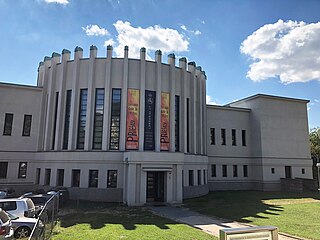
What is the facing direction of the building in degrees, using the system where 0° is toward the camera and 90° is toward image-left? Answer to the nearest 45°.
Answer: approximately 315°

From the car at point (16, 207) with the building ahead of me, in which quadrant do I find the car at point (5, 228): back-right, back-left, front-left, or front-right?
back-right

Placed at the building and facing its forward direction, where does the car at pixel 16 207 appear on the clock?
The car is roughly at 2 o'clock from the building.

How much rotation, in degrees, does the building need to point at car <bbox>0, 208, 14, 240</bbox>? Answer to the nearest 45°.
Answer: approximately 45° to its right
